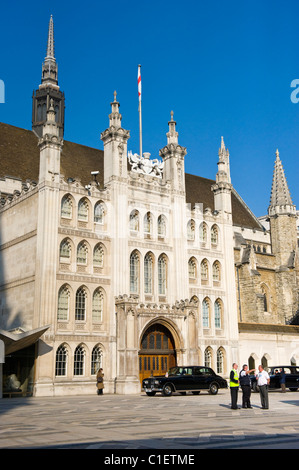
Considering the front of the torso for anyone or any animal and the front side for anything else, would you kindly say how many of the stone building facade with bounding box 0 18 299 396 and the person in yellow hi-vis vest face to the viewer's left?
0

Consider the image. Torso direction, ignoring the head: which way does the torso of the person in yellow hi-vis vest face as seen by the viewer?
to the viewer's right

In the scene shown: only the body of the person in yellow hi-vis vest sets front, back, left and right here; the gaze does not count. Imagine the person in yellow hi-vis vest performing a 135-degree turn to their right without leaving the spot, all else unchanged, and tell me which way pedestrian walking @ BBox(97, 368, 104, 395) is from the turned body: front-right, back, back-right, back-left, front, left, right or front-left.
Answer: right

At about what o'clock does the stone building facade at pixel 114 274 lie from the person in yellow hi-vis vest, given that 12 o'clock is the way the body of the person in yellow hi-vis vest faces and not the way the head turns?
The stone building facade is roughly at 8 o'clock from the person in yellow hi-vis vest.

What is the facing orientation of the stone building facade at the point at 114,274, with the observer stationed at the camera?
facing the viewer and to the right of the viewer

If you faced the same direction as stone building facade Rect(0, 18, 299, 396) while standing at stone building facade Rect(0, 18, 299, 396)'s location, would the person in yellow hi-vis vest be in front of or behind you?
in front
